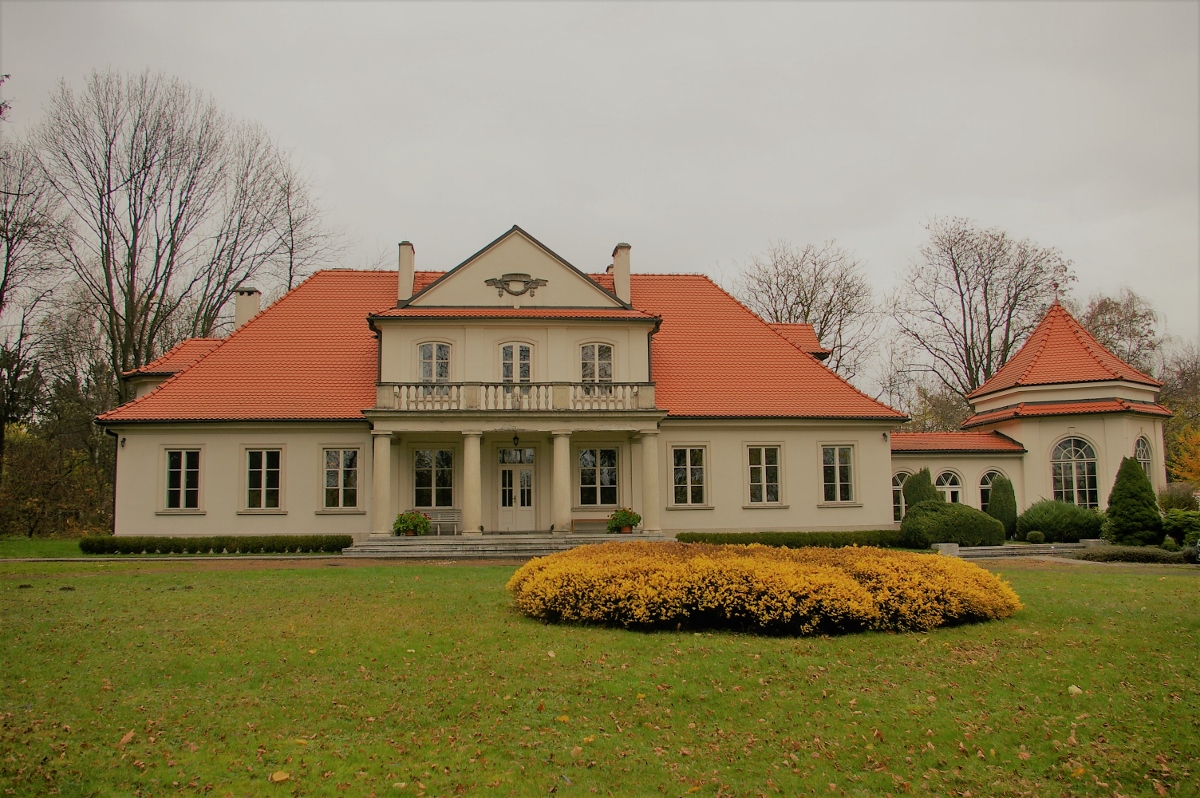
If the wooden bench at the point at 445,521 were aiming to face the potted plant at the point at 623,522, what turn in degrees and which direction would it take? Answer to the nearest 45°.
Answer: approximately 90° to its left

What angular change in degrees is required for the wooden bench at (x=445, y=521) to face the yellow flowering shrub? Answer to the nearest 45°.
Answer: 0° — it already faces it

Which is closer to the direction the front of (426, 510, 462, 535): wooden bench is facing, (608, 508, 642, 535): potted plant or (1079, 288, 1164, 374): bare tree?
the potted plant

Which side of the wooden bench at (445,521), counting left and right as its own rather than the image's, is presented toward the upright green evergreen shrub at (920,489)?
left

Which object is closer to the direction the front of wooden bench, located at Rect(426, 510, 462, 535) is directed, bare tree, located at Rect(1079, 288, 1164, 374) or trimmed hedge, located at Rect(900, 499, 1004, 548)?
the trimmed hedge

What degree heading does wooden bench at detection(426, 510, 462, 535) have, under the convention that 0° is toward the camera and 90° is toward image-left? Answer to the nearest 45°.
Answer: approximately 0°

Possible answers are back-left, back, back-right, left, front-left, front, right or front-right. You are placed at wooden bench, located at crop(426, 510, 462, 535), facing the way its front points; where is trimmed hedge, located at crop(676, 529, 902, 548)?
left

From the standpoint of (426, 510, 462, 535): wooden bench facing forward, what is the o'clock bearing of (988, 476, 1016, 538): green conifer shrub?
The green conifer shrub is roughly at 9 o'clock from the wooden bench.

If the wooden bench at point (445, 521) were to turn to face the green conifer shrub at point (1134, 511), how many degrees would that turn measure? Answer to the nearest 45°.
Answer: approximately 90° to its left

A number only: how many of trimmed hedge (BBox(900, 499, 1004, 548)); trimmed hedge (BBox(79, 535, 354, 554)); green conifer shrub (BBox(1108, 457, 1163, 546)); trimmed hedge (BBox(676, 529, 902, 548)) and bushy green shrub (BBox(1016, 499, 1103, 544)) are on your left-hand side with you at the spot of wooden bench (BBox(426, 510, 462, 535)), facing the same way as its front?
4

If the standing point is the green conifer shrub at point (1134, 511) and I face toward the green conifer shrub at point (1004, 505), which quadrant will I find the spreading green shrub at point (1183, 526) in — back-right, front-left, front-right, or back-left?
back-right
